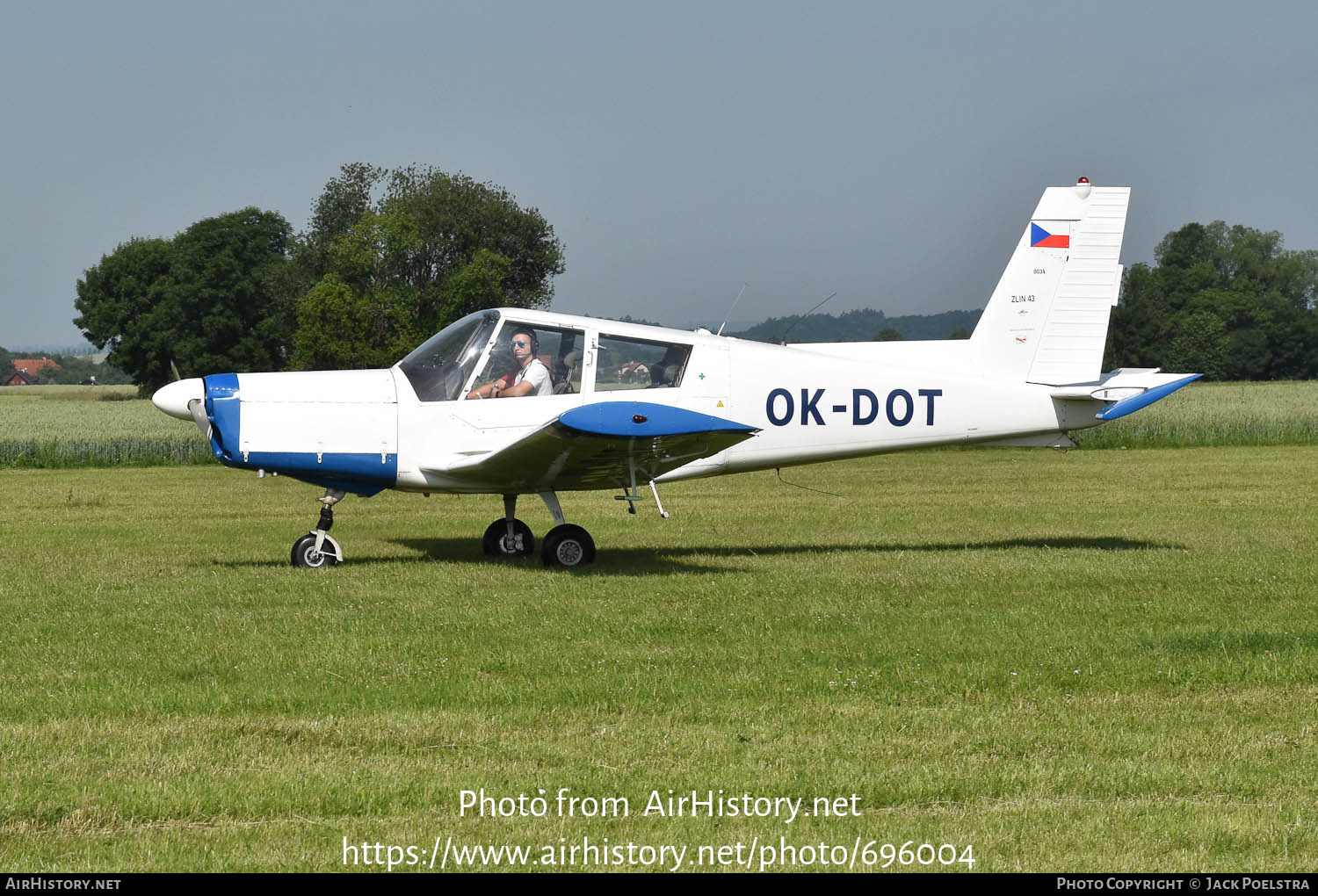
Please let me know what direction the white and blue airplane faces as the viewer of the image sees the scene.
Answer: facing to the left of the viewer
